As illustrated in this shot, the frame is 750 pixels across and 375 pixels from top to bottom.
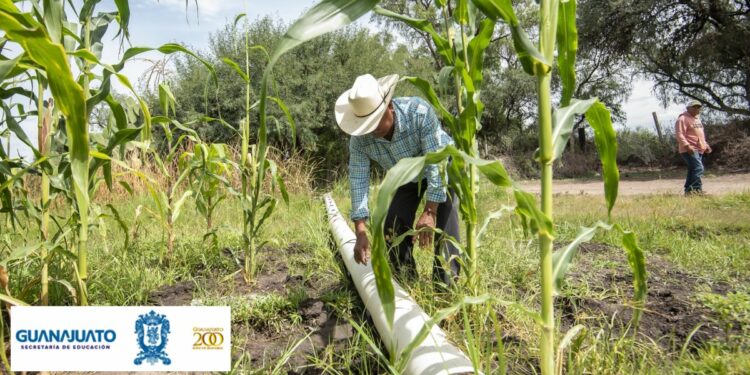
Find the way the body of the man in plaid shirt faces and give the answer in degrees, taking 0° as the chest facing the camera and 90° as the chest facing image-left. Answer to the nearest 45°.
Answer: approximately 45°

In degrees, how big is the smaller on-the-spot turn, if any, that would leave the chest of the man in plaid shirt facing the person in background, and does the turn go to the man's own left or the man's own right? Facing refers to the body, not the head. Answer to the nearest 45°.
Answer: approximately 180°

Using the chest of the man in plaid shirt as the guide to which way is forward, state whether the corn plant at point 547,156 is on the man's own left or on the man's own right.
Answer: on the man's own left

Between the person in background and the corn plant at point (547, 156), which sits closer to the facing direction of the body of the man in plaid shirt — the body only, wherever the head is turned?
the corn plant

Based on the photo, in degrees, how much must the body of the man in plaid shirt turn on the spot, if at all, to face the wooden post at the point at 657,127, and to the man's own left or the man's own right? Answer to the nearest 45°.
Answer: approximately 180°
